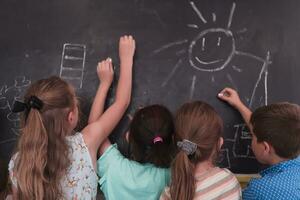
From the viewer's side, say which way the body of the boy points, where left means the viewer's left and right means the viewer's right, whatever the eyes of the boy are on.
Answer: facing away from the viewer and to the left of the viewer

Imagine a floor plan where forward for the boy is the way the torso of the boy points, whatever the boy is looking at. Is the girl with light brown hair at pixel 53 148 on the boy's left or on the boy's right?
on the boy's left

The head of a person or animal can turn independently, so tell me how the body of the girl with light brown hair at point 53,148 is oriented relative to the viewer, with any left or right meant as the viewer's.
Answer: facing away from the viewer and to the right of the viewer

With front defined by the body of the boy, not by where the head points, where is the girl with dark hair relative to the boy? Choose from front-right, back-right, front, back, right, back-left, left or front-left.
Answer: front-left

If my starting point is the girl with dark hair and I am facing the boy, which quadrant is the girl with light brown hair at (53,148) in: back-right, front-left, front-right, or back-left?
back-right

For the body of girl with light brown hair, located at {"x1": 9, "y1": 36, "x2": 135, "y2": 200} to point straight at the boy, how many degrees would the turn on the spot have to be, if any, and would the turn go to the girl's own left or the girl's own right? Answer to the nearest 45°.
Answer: approximately 45° to the girl's own right

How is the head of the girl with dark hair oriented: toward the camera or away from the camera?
away from the camera

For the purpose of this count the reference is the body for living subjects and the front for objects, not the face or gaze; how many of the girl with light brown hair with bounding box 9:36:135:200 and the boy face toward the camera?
0

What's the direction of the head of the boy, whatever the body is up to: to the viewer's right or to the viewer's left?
to the viewer's left

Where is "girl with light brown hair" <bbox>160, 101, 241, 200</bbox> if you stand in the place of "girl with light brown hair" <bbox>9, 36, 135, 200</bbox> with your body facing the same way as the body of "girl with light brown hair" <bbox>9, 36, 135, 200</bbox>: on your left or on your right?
on your right
